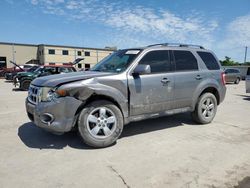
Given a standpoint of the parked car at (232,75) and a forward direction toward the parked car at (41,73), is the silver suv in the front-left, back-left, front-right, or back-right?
front-left

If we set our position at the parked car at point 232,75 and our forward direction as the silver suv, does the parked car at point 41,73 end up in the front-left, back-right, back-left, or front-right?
front-right

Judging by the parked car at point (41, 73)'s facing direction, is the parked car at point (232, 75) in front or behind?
behind

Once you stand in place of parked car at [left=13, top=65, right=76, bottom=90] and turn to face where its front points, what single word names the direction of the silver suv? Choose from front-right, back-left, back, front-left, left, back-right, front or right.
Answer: front-left

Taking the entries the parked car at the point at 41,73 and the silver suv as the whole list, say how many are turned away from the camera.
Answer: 0

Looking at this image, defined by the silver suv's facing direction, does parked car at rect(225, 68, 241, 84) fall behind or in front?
behind

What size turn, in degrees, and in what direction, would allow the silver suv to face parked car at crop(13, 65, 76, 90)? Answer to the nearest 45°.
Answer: approximately 90° to its right

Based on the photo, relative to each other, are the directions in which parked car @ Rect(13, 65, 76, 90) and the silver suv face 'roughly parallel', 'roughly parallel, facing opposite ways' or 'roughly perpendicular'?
roughly parallel

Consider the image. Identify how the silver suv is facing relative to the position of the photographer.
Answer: facing the viewer and to the left of the viewer

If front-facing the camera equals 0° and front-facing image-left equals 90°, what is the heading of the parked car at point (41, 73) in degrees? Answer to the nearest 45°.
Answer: approximately 45°
